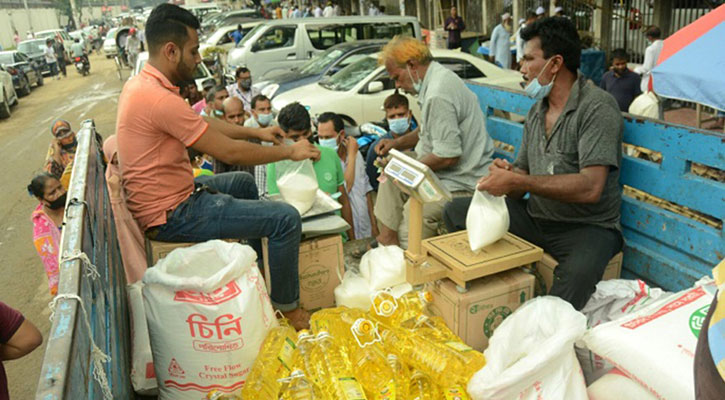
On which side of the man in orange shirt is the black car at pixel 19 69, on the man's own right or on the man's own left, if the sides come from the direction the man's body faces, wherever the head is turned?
on the man's own left

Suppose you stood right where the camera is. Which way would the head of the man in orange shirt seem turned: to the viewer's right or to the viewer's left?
to the viewer's right

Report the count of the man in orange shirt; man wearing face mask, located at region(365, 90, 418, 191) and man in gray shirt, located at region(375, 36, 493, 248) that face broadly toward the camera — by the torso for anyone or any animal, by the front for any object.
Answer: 1

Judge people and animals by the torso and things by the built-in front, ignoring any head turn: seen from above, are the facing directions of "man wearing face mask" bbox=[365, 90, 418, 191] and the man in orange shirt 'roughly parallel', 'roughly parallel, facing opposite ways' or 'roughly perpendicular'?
roughly perpendicular

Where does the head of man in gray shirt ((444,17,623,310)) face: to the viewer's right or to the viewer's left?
to the viewer's left

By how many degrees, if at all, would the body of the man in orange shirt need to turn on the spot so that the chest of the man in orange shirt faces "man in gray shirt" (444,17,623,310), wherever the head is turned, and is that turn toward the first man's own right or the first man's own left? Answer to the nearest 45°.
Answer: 0° — they already face them

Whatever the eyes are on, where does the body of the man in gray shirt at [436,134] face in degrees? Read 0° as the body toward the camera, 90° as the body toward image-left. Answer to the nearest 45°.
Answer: approximately 90°

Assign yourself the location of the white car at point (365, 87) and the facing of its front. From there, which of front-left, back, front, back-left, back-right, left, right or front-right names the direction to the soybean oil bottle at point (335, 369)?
front-left

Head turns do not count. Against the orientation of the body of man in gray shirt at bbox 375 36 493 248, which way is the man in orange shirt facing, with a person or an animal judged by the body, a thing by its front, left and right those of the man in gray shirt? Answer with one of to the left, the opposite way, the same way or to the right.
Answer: the opposite way

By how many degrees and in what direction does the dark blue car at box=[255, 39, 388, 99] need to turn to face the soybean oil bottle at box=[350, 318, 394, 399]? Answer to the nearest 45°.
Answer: approximately 45° to its left

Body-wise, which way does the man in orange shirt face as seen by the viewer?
to the viewer's right

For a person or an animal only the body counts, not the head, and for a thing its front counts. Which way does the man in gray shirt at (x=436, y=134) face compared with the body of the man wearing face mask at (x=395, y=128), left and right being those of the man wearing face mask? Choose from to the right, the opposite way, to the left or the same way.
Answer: to the right

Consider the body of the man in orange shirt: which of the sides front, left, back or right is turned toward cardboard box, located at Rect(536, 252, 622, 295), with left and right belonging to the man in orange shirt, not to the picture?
front
